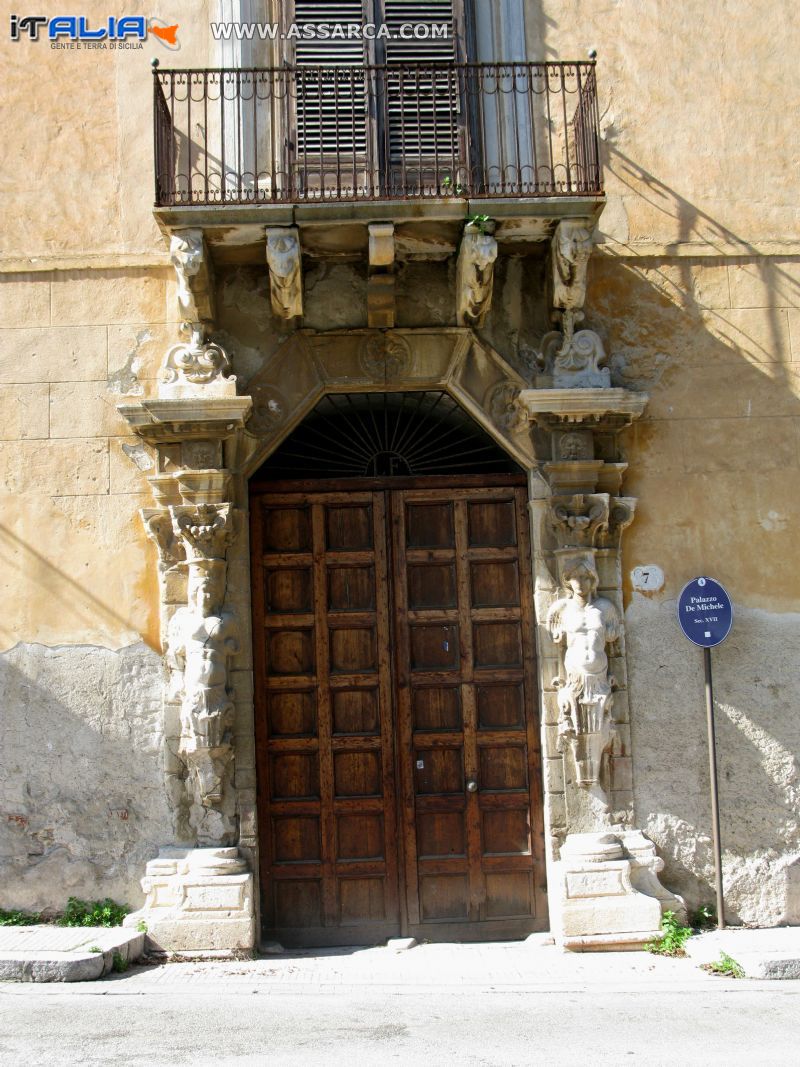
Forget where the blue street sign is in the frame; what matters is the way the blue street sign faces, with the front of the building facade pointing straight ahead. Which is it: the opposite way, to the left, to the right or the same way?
the same way

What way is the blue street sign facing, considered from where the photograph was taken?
facing the viewer

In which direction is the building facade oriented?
toward the camera

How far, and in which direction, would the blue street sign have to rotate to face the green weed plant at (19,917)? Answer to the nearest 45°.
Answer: approximately 90° to its right

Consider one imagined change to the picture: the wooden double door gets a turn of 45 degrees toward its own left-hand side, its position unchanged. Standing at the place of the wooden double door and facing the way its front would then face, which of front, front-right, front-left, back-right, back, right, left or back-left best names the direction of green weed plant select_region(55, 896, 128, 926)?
back-right

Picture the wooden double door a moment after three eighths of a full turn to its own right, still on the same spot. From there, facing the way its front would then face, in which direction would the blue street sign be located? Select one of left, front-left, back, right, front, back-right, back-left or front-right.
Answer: back-right

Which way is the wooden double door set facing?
toward the camera

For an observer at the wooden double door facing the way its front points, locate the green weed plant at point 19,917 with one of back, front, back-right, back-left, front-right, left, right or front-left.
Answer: right
